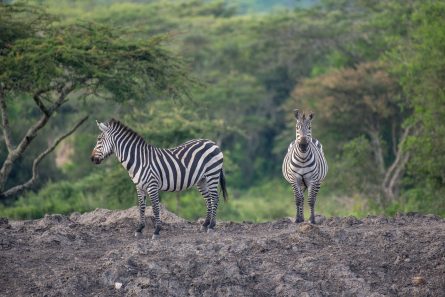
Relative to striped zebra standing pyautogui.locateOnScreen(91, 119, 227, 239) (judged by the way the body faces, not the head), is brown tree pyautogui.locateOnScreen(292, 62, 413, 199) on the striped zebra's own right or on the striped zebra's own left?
on the striped zebra's own right

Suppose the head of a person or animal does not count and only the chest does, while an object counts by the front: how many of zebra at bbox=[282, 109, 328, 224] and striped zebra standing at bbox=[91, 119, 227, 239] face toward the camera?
1

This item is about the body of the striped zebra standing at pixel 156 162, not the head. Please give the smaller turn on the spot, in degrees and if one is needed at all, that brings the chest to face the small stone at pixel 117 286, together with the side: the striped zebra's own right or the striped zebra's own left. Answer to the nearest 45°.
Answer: approximately 90° to the striped zebra's own left

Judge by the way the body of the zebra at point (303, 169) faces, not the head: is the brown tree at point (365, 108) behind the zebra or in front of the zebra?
behind

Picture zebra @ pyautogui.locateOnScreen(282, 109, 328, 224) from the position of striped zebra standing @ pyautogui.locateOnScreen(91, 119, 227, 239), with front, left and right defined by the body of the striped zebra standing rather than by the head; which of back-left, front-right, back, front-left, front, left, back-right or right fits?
back

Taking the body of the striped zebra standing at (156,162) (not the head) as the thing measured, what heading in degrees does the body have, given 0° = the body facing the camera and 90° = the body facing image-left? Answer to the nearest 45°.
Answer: approximately 90°

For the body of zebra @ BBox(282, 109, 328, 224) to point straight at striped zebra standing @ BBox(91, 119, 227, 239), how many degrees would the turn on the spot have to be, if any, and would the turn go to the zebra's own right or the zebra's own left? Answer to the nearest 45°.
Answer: approximately 90° to the zebra's own right

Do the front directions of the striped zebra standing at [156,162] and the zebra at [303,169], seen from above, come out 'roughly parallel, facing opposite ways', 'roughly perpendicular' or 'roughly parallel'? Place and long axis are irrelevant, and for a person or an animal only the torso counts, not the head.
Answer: roughly perpendicular
